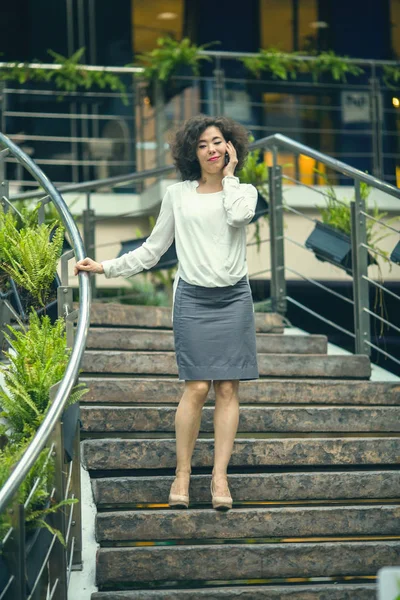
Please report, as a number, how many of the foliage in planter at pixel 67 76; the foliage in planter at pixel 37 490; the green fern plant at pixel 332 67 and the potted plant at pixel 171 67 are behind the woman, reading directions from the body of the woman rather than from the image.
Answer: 3

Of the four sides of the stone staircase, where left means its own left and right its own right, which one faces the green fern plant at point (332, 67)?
back

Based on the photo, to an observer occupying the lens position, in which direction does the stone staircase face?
facing the viewer

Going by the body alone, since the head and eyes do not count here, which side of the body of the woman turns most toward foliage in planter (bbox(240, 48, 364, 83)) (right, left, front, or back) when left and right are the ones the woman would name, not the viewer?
back

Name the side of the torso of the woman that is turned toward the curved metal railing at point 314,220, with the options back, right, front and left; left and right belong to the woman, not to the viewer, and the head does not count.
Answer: back

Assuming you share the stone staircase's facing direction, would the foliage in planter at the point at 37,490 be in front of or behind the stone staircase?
in front

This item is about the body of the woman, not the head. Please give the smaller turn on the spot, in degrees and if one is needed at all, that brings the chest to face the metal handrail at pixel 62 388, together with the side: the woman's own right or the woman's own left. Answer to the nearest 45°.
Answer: approximately 45° to the woman's own right

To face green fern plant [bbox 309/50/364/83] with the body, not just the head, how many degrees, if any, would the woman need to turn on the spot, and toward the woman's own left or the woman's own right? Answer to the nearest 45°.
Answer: approximately 180°

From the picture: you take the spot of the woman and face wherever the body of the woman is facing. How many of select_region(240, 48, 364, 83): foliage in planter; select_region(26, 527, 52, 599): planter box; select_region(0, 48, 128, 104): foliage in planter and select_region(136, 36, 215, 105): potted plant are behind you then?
3

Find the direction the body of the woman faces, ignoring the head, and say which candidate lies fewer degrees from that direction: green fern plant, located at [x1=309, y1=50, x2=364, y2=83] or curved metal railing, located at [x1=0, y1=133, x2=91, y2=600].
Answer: the curved metal railing

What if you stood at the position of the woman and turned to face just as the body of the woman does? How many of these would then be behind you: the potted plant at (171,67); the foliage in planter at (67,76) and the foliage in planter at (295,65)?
3

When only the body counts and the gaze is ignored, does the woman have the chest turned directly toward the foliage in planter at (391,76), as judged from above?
no

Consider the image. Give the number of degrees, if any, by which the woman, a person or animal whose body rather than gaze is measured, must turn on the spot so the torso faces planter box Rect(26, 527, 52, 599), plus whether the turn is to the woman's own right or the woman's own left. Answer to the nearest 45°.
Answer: approximately 45° to the woman's own right

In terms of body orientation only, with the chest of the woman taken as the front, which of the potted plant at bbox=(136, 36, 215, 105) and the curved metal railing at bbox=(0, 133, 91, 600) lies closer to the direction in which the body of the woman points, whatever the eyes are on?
the curved metal railing

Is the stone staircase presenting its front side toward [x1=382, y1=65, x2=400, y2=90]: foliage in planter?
no

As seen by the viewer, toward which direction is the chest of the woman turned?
toward the camera

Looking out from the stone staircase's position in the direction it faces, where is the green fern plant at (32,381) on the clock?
The green fern plant is roughly at 2 o'clock from the stone staircase.

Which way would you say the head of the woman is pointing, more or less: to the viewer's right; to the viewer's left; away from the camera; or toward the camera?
toward the camera

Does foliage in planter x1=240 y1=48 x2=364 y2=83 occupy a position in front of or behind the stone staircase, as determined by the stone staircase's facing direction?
behind
